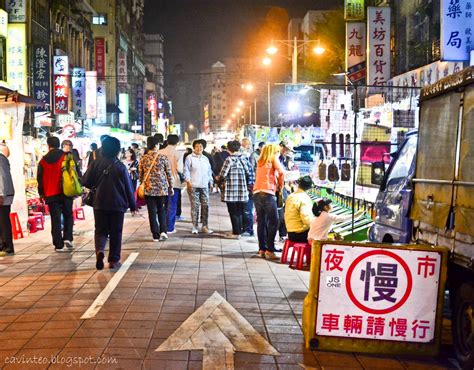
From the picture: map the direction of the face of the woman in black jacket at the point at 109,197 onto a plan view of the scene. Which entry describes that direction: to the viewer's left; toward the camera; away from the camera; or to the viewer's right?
away from the camera

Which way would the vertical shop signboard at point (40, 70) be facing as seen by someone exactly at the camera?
facing the viewer

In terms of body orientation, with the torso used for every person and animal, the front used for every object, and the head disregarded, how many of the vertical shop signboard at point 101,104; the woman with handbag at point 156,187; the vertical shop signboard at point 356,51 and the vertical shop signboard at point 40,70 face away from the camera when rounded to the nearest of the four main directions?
1

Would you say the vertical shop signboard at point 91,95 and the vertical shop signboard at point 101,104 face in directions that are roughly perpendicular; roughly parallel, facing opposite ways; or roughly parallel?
roughly parallel

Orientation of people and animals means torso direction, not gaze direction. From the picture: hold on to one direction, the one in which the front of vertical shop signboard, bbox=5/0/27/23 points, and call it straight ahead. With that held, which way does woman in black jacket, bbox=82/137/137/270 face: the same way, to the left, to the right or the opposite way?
the opposite way

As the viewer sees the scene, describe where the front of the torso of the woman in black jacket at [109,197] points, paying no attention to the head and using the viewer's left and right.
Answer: facing away from the viewer

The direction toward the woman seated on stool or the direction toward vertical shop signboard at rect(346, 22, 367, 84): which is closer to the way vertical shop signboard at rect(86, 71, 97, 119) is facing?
the woman seated on stool

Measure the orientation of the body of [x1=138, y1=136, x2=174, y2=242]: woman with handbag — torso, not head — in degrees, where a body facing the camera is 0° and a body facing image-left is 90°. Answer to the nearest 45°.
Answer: approximately 180°

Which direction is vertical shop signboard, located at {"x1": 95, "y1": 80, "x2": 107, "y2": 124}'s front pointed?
toward the camera

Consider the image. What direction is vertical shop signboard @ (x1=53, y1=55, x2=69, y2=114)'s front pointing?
toward the camera
